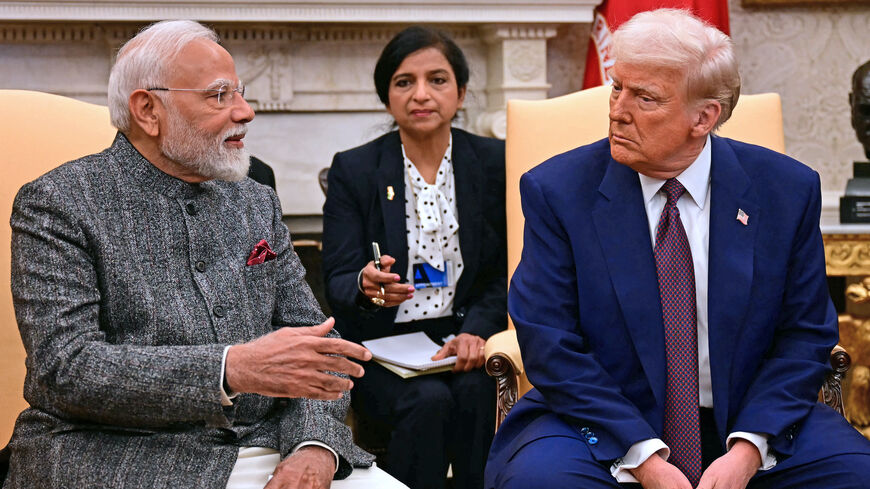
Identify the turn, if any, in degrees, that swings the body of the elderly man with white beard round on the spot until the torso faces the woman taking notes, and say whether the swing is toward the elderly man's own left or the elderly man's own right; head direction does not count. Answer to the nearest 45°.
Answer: approximately 90° to the elderly man's own left

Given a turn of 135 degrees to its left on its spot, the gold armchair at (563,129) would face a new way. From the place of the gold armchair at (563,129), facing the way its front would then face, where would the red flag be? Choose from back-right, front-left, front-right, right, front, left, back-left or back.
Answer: front-left

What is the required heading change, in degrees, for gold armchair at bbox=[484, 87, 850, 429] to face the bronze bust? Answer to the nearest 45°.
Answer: approximately 135° to its left

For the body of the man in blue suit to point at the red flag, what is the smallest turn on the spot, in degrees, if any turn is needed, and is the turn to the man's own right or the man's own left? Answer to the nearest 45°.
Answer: approximately 180°

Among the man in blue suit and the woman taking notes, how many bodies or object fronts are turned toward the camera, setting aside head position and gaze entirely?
2

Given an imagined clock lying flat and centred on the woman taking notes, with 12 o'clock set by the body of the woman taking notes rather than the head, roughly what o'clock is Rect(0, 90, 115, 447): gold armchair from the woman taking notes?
The gold armchair is roughly at 2 o'clock from the woman taking notes.

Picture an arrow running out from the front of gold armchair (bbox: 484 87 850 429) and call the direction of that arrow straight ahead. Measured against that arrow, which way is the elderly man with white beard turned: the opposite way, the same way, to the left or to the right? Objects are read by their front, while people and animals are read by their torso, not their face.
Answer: to the left

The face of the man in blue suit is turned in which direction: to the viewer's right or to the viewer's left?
to the viewer's left

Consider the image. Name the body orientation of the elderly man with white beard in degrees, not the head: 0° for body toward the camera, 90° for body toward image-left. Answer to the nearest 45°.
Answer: approximately 315°

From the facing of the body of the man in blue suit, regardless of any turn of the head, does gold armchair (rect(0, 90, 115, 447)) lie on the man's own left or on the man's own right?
on the man's own right

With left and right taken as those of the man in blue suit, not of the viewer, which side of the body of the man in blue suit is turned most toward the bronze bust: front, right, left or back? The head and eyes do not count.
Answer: back

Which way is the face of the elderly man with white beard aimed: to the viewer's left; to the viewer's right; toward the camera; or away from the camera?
to the viewer's right
